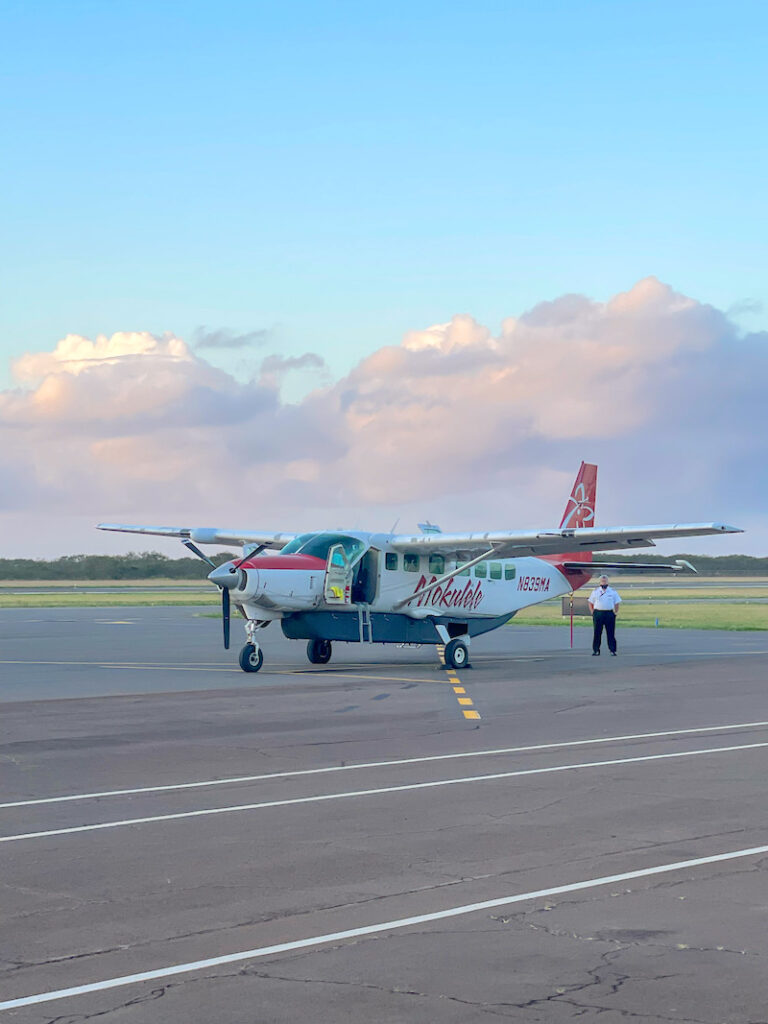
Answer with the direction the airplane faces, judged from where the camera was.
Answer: facing the viewer and to the left of the viewer

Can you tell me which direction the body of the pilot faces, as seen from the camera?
toward the camera

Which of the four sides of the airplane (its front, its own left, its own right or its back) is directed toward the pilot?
back

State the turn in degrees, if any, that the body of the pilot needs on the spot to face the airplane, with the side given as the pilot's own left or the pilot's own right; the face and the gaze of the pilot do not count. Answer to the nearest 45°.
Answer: approximately 45° to the pilot's own right

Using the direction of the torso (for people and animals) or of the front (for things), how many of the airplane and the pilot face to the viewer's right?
0
